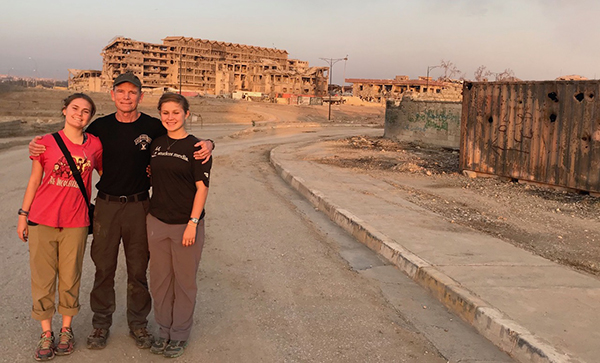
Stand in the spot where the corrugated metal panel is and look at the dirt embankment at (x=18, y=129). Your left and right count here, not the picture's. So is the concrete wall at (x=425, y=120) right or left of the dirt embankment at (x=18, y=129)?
right

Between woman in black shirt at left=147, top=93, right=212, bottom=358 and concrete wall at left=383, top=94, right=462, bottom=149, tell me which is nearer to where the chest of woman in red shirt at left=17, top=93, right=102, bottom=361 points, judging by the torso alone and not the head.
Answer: the woman in black shirt

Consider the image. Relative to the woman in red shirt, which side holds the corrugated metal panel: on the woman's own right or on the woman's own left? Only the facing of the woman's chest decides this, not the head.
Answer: on the woman's own left

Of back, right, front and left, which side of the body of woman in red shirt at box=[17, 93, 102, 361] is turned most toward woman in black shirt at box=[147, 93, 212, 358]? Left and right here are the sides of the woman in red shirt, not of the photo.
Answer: left

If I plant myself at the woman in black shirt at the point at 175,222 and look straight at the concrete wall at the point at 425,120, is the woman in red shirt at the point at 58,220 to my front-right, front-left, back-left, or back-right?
back-left

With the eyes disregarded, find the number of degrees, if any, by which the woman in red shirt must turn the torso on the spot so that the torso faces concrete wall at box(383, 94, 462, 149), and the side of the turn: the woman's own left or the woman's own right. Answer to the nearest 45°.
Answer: approximately 135° to the woman's own left

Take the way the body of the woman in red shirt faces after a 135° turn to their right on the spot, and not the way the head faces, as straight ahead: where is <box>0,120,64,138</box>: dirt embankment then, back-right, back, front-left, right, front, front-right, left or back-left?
front-right

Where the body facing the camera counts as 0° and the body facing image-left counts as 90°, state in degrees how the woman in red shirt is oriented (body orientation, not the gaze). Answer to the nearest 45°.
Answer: approximately 0°

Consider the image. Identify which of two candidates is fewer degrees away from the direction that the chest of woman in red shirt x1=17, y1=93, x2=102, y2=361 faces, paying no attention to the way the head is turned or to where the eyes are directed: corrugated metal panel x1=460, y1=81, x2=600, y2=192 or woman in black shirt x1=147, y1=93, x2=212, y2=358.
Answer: the woman in black shirt
